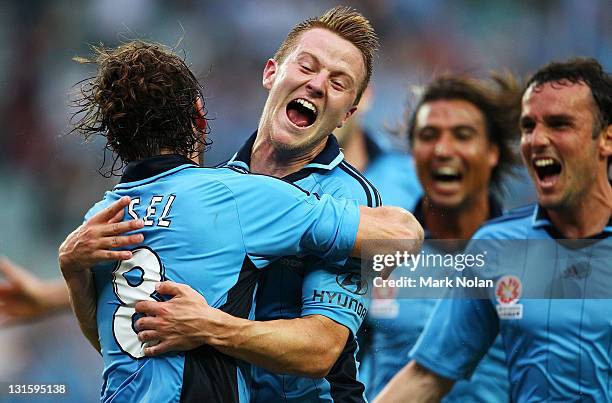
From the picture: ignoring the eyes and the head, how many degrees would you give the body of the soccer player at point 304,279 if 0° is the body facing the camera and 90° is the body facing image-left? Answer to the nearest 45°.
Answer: approximately 45°

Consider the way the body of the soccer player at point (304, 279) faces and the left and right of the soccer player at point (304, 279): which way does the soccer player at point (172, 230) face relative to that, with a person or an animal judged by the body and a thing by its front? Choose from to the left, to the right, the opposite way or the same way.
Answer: the opposite way

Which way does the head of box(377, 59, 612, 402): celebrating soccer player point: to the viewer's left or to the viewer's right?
to the viewer's left

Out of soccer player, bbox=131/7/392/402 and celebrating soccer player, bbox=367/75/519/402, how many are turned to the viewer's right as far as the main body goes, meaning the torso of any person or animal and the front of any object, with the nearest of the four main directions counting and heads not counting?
0

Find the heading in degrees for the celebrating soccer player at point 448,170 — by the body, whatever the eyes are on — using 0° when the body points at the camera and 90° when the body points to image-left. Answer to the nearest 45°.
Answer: approximately 45°

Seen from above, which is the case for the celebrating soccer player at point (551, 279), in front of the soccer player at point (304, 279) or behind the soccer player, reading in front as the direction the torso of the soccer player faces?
behind

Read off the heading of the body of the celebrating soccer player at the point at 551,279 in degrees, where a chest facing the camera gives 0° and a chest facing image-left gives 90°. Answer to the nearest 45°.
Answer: approximately 45°

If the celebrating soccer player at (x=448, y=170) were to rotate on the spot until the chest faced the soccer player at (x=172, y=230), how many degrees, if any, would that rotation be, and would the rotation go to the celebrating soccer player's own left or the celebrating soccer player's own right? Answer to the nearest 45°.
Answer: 0° — they already face them

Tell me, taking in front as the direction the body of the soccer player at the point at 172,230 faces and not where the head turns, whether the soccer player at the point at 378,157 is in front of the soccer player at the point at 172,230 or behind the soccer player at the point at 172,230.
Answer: in front
